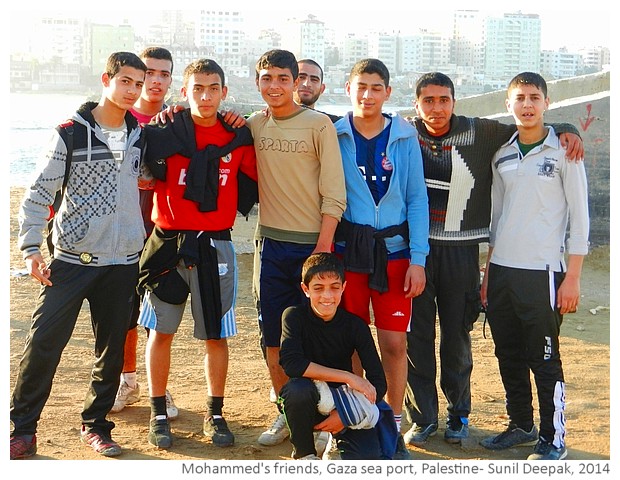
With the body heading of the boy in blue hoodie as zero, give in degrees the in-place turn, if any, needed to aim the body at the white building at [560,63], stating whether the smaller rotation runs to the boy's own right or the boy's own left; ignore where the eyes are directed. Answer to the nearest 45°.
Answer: approximately 180°

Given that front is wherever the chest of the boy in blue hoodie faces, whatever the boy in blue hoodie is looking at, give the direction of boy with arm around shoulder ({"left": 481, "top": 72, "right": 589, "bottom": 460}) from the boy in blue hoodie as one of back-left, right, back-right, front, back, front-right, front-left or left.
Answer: left

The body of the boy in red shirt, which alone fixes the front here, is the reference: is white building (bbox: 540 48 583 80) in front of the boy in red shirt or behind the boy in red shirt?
behind

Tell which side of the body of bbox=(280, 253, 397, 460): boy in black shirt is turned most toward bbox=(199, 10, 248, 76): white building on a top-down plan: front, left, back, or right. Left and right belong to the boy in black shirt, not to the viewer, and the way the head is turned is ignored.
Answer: back

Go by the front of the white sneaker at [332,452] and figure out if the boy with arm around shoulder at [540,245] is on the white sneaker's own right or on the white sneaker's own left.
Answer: on the white sneaker's own left

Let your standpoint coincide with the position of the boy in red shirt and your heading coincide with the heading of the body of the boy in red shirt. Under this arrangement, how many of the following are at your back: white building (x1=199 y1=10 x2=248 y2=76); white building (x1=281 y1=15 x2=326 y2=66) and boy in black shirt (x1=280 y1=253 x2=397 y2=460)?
2

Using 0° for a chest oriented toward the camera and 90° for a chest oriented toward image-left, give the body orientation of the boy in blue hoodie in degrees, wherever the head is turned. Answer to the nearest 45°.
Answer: approximately 0°

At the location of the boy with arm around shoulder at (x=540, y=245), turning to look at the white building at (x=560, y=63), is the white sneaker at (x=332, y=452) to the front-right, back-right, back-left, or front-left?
back-left

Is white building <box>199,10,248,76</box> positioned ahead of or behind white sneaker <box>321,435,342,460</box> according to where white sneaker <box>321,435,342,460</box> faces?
behind

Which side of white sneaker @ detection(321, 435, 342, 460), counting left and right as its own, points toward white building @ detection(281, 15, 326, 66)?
back
